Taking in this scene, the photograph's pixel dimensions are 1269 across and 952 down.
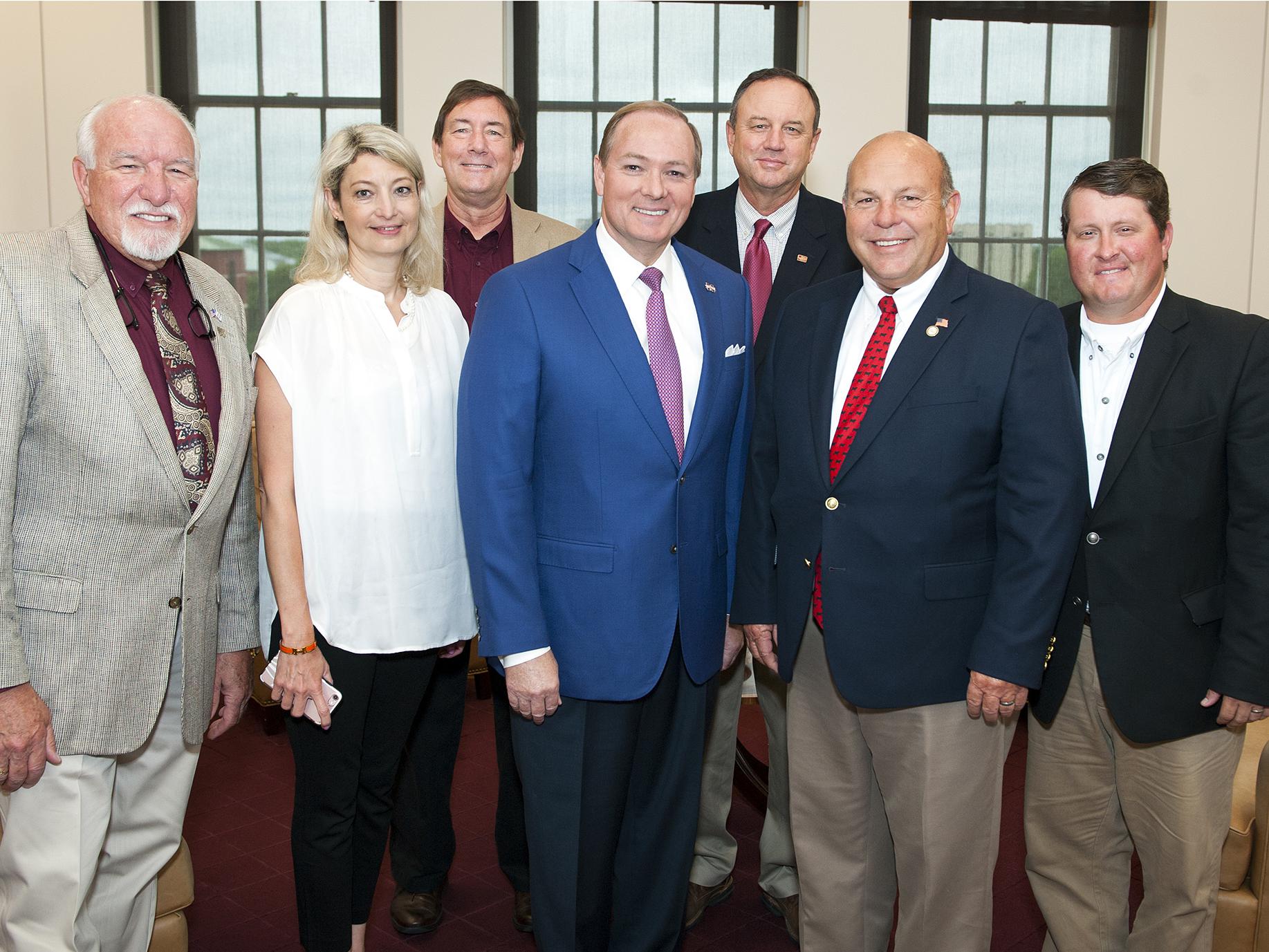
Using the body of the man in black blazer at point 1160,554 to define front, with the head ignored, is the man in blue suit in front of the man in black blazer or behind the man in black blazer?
in front

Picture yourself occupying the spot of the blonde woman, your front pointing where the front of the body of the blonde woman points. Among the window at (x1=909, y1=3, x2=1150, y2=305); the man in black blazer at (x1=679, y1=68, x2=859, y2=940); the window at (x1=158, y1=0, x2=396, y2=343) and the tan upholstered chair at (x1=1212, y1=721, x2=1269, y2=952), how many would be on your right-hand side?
0

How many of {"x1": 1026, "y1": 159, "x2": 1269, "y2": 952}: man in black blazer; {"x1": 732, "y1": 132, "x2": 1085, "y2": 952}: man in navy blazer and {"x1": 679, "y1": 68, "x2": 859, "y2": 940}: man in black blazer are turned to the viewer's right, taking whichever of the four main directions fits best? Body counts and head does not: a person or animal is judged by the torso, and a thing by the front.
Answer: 0

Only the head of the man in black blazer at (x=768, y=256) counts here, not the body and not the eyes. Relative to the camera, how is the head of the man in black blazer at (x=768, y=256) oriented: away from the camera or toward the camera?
toward the camera

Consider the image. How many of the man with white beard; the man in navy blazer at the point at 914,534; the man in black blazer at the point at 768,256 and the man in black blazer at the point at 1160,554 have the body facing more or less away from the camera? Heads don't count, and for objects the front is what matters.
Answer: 0

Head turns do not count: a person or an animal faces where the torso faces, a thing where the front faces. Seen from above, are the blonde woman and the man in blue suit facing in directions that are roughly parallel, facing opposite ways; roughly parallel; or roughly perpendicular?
roughly parallel

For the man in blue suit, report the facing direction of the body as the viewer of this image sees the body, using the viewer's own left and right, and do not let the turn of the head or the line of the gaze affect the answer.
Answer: facing the viewer and to the right of the viewer

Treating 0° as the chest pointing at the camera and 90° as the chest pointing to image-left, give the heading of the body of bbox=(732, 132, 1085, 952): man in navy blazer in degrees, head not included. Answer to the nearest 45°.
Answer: approximately 45°

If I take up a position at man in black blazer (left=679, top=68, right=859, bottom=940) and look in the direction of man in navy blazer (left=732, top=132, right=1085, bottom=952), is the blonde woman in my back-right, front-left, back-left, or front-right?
front-right

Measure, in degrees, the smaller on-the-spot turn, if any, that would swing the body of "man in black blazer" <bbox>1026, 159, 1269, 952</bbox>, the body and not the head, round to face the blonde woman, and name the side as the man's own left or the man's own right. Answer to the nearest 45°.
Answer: approximately 45° to the man's own right

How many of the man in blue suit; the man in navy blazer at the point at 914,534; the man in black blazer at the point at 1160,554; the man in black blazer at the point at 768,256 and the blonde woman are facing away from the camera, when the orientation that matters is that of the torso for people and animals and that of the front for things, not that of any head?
0

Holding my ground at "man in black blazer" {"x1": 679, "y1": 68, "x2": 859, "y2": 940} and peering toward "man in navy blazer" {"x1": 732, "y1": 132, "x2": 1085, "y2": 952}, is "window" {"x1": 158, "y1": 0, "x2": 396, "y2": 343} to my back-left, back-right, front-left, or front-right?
back-right

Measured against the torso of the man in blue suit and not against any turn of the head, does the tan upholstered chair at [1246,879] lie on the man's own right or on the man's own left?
on the man's own left

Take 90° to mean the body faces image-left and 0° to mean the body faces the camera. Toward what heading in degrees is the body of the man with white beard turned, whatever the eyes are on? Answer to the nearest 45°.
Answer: approximately 315°

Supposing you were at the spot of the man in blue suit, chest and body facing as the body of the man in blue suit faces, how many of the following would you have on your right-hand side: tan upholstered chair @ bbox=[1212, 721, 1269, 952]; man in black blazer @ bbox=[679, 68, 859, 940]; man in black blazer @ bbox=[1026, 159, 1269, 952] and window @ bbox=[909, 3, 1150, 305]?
0

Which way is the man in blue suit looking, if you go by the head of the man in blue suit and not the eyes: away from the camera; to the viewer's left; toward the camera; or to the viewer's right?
toward the camera

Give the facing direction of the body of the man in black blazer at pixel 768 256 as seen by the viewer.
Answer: toward the camera

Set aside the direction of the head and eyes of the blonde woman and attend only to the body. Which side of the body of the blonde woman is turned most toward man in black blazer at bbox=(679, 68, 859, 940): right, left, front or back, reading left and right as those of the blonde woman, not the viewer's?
left
